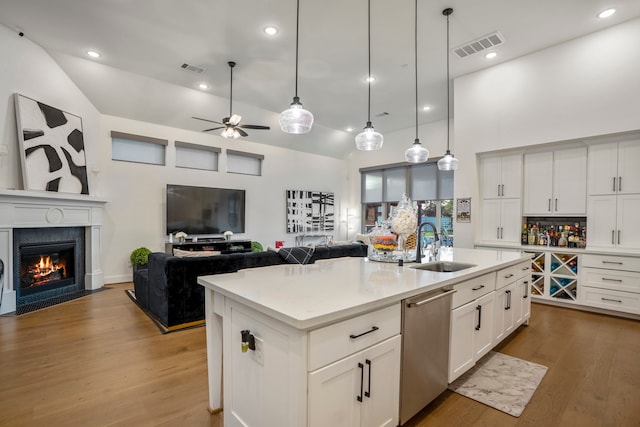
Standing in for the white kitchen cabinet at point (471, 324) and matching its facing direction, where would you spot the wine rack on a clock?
The wine rack is roughly at 8 o'clock from the white kitchen cabinet.

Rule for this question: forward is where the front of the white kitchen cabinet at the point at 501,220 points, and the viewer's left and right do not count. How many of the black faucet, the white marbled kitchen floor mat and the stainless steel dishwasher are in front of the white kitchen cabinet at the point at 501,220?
3

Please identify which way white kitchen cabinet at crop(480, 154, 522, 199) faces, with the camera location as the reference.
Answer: facing the viewer

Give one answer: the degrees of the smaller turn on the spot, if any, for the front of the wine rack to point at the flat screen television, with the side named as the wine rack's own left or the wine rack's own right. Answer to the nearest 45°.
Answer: approximately 90° to the wine rack's own right

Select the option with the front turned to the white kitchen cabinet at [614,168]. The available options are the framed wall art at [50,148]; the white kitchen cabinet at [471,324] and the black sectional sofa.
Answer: the framed wall art

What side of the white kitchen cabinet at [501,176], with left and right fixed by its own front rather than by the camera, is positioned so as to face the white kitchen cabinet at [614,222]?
left

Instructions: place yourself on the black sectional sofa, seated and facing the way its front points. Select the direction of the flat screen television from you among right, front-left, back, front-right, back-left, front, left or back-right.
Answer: front-right

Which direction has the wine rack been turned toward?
toward the camera

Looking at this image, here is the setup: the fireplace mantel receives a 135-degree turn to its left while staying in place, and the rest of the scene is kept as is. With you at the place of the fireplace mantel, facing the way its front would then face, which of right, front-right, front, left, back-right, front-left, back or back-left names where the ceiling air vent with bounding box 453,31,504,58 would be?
back-right

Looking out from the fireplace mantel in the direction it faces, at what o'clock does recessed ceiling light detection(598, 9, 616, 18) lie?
The recessed ceiling light is roughly at 12 o'clock from the fireplace mantel.

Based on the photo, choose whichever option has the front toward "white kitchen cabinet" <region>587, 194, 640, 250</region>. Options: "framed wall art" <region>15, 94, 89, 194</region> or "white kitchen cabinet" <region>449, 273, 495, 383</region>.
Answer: the framed wall art

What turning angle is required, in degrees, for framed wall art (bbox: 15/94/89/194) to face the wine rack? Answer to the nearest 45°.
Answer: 0° — it already faces it

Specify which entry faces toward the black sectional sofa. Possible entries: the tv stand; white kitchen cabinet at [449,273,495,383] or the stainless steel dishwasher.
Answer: the tv stand

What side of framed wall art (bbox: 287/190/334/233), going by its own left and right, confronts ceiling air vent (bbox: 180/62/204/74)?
right

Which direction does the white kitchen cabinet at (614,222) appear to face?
toward the camera
